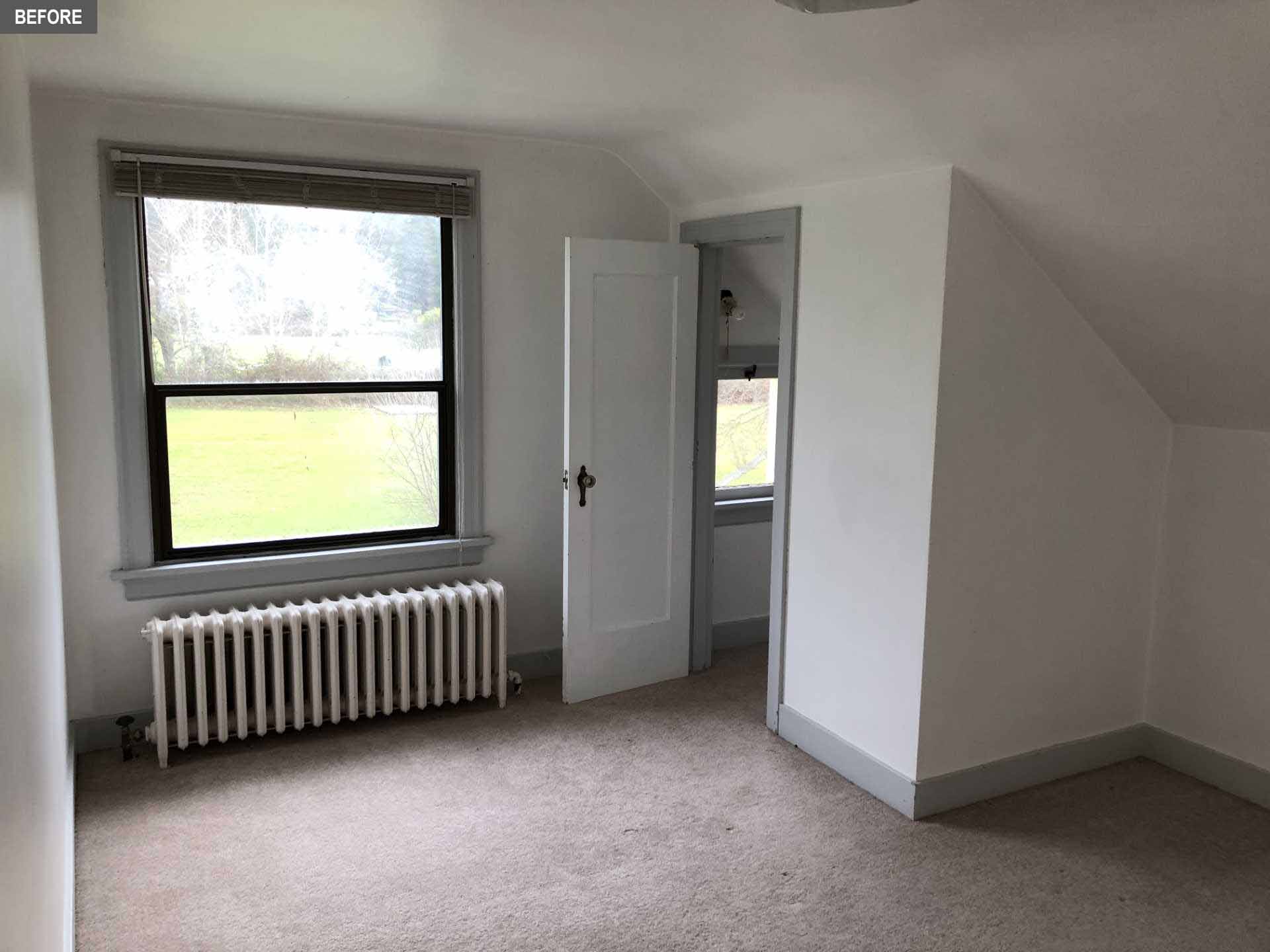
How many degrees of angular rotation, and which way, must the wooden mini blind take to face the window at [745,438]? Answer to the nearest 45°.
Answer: approximately 90° to its left

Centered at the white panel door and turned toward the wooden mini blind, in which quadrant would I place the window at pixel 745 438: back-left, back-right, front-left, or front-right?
back-right

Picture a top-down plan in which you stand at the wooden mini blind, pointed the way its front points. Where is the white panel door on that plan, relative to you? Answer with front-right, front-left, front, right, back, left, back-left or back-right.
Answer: left

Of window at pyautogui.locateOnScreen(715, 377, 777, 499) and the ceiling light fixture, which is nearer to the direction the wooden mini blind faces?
the ceiling light fixture

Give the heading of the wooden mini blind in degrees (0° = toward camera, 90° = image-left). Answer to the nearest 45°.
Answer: approximately 0°

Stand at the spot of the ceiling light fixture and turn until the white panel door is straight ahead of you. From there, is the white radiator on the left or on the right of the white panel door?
left

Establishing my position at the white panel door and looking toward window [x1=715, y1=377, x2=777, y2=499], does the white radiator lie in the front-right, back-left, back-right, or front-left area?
back-left

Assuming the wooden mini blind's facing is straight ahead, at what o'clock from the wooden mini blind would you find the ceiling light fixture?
The ceiling light fixture is roughly at 11 o'clock from the wooden mini blind.
